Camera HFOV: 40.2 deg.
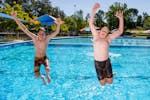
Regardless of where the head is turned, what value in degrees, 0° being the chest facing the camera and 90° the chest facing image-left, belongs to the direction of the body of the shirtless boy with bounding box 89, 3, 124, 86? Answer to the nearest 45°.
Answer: approximately 0°
